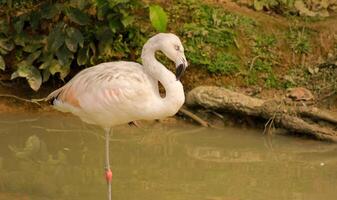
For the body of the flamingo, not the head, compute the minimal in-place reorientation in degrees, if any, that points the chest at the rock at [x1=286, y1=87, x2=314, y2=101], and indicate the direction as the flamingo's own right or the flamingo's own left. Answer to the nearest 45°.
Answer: approximately 45° to the flamingo's own left

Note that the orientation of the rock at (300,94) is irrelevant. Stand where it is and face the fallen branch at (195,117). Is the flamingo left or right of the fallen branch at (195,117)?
left

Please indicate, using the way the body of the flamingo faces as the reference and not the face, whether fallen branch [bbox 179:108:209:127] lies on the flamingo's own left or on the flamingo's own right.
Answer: on the flamingo's own left

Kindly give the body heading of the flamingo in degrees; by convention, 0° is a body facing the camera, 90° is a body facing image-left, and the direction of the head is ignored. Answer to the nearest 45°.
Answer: approximately 270°
